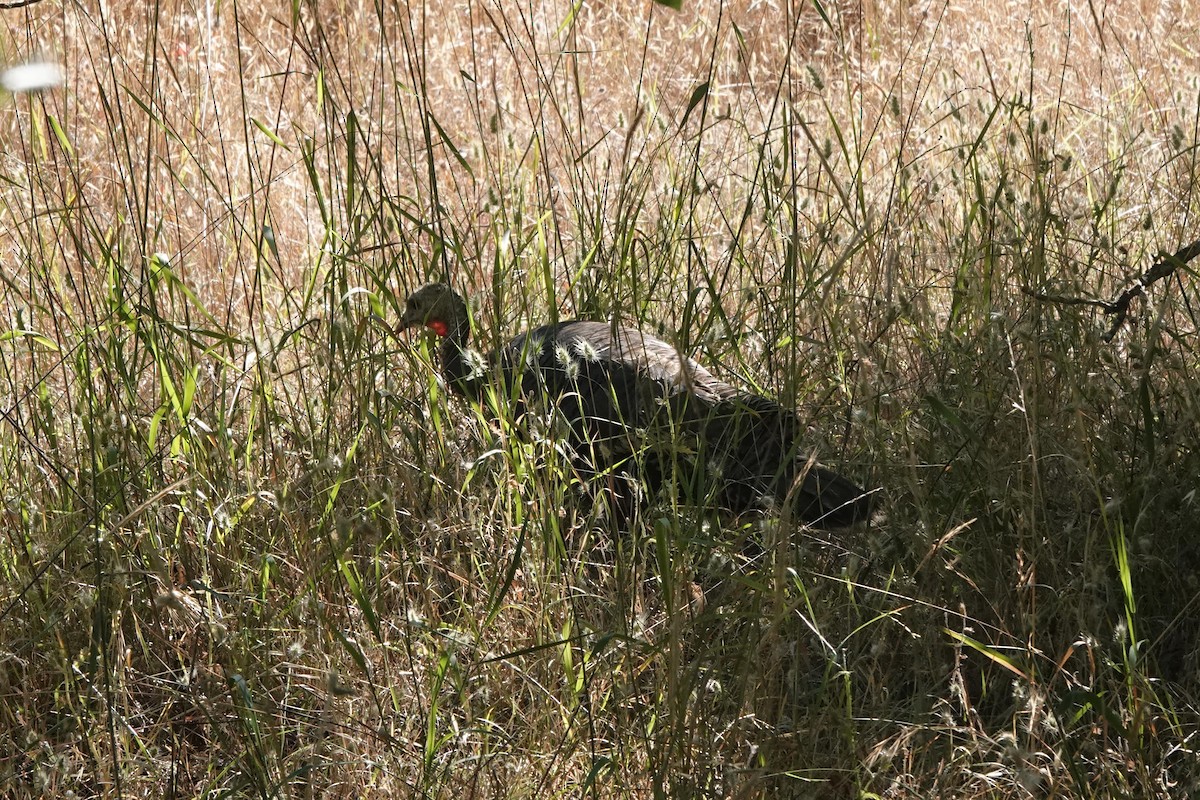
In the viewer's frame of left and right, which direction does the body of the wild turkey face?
facing to the left of the viewer
